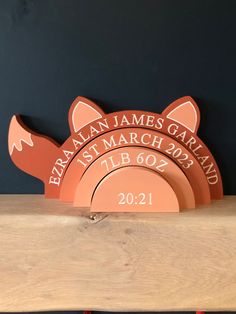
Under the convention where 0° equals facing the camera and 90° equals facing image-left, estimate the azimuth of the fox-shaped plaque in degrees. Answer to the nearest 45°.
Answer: approximately 0°
